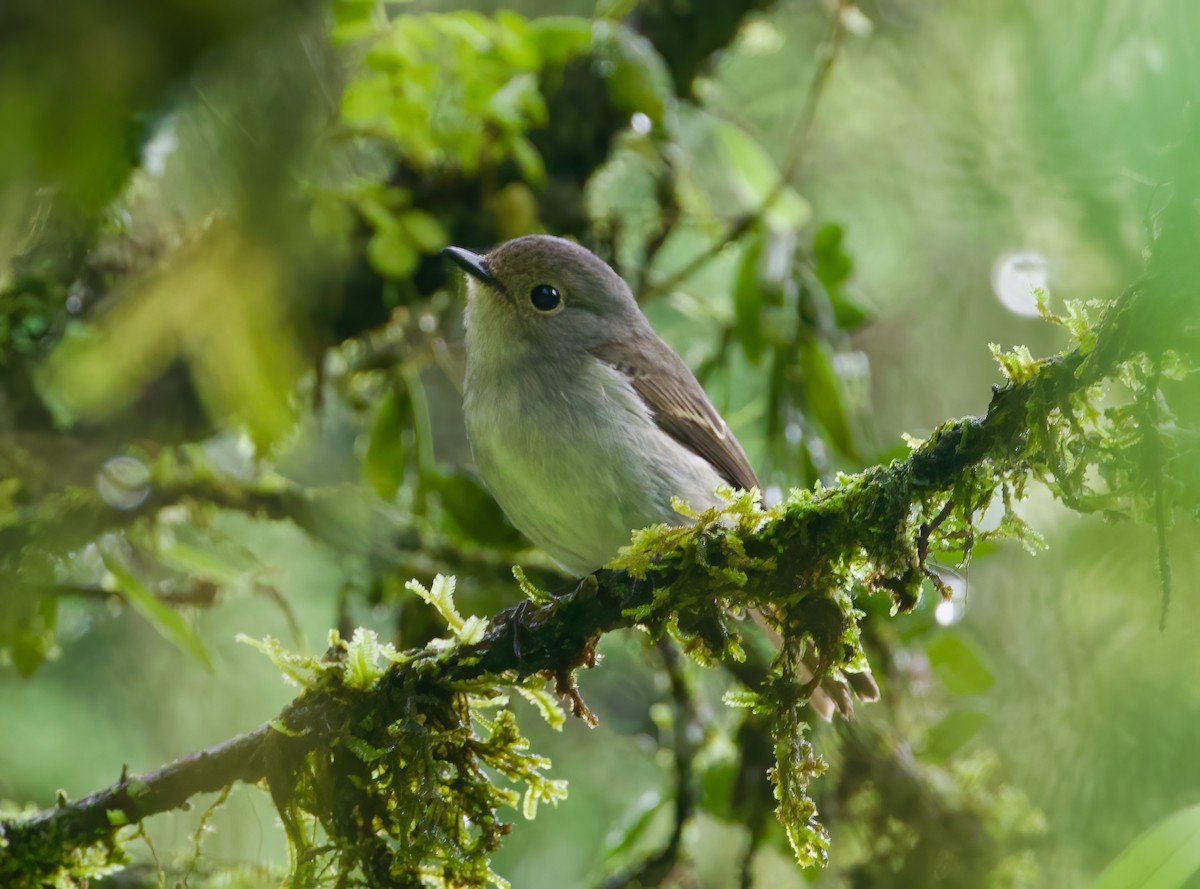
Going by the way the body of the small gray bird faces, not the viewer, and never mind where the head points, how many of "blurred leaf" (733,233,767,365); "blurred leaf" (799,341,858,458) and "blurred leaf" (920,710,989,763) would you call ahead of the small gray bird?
0

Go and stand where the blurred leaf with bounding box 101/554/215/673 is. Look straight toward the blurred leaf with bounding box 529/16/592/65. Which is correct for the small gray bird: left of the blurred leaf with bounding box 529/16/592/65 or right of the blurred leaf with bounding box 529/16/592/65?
right

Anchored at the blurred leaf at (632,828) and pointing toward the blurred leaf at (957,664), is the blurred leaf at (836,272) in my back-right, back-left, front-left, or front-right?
front-left

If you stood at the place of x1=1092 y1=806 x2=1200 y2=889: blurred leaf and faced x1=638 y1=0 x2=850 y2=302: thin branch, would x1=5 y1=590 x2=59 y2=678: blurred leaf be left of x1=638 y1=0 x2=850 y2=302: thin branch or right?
left

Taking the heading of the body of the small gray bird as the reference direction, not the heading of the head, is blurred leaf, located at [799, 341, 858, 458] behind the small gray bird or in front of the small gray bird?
behind

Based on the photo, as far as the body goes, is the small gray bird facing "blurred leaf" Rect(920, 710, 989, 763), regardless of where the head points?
no

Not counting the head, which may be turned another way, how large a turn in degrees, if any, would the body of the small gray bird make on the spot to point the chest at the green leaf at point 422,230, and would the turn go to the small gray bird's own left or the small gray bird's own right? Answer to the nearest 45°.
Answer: approximately 90° to the small gray bird's own right

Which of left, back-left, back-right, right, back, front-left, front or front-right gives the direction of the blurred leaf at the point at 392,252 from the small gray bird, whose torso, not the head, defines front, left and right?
right

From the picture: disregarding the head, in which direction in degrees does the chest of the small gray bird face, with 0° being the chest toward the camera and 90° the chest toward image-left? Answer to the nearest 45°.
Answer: approximately 45°

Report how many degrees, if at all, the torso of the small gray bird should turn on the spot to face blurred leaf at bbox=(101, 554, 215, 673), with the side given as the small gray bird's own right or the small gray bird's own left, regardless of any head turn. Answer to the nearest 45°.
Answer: approximately 45° to the small gray bird's own right

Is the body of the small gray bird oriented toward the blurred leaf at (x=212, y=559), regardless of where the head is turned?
no

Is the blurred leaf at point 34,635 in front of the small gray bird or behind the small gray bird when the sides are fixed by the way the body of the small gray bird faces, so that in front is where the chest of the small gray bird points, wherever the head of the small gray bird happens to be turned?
in front

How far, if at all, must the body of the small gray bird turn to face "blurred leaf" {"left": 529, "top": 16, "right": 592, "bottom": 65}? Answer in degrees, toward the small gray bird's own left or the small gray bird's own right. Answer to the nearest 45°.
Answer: approximately 135° to the small gray bird's own right

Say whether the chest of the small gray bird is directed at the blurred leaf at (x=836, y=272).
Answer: no
